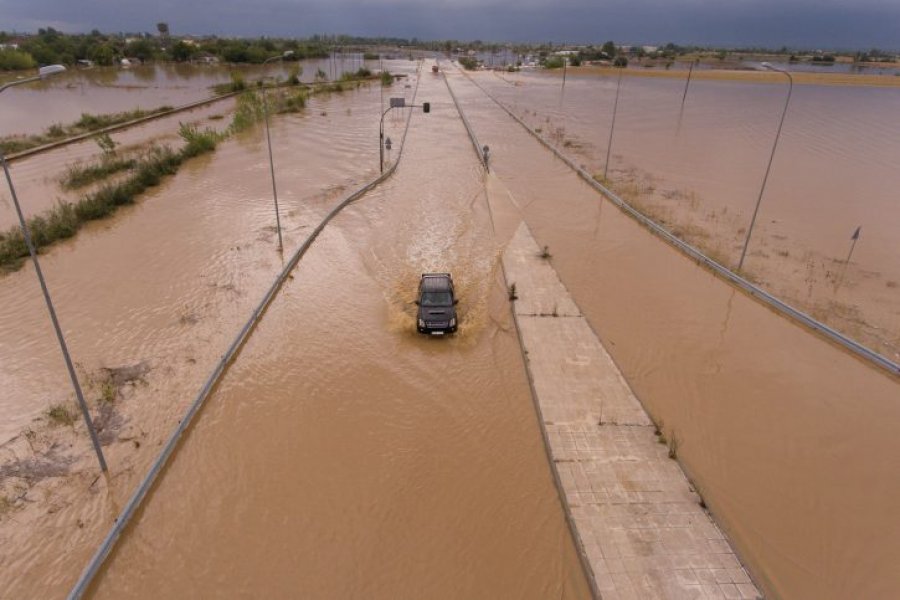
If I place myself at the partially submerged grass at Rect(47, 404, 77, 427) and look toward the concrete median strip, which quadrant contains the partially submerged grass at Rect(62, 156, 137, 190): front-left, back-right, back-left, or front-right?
back-left

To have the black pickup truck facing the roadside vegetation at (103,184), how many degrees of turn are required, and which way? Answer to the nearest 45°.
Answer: approximately 135° to its right

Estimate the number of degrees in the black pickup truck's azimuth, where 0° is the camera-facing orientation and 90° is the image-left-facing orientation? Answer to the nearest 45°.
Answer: approximately 0°

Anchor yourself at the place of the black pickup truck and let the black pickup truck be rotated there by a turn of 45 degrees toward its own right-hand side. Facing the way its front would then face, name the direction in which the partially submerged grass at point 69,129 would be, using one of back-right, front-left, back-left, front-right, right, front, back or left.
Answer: right

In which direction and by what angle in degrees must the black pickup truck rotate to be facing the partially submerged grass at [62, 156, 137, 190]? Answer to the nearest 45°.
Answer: approximately 135° to its right

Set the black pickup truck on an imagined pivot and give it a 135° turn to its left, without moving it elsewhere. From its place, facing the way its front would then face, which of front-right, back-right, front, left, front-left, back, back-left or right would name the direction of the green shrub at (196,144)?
left

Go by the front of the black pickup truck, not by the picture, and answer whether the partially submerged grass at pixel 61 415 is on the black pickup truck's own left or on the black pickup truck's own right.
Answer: on the black pickup truck's own right

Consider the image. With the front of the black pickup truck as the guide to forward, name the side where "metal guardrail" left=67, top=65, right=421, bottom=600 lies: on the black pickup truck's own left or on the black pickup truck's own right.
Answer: on the black pickup truck's own right
